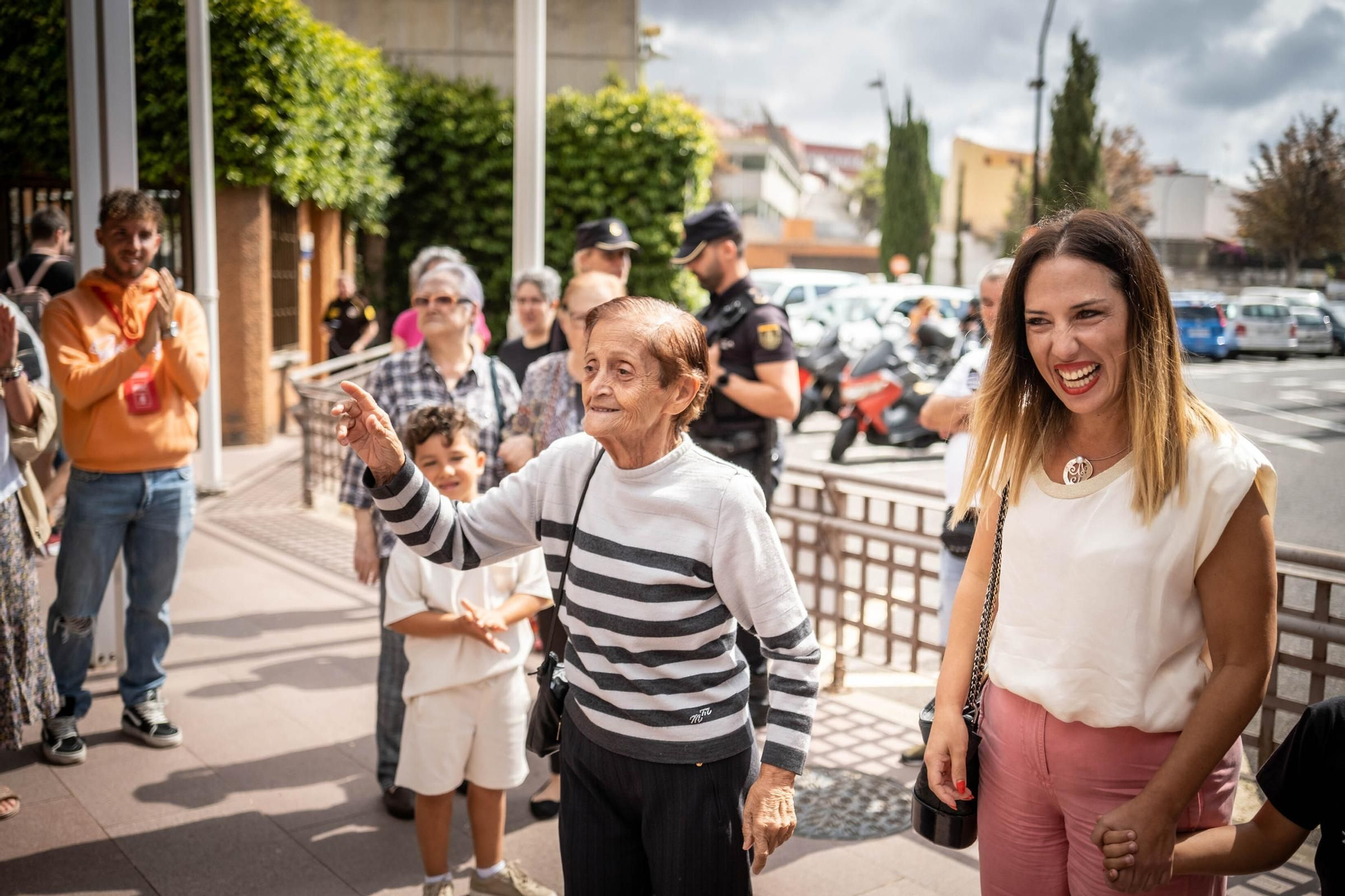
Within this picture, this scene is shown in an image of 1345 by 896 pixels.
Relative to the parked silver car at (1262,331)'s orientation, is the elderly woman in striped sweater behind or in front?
behind

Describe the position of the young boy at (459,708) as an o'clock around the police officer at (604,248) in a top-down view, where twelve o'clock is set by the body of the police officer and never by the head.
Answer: The young boy is roughly at 2 o'clock from the police officer.

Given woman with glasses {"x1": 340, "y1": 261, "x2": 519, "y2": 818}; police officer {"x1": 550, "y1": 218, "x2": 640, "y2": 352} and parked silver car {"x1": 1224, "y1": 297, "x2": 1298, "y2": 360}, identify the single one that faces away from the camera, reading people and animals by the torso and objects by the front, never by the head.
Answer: the parked silver car

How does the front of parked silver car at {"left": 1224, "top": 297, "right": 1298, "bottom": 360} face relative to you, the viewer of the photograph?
facing away from the viewer

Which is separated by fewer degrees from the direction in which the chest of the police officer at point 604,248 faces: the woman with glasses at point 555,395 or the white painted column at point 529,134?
the woman with glasses

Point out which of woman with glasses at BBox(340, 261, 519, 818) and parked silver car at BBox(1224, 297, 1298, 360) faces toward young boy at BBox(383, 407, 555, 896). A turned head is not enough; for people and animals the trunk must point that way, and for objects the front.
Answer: the woman with glasses

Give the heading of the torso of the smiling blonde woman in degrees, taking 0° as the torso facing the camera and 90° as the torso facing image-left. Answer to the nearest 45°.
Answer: approximately 45°

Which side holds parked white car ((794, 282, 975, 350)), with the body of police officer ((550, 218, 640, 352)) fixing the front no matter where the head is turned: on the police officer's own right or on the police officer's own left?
on the police officer's own left

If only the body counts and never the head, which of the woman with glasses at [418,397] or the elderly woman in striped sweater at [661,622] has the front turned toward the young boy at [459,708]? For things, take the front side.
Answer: the woman with glasses

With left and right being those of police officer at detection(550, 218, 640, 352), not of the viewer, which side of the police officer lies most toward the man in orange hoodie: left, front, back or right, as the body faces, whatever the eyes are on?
right
